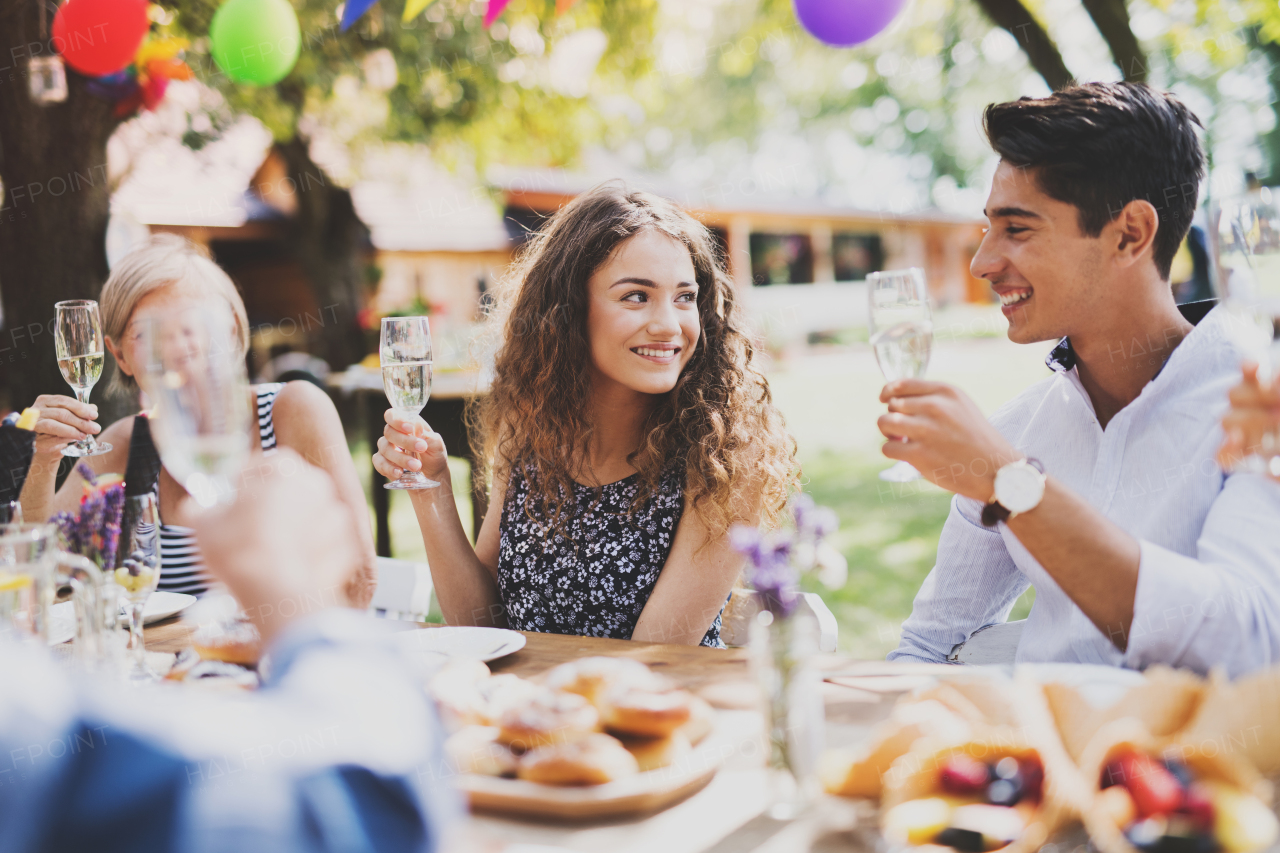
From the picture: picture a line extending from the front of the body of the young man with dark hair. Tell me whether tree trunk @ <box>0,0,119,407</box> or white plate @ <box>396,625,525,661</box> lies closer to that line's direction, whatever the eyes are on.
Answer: the white plate

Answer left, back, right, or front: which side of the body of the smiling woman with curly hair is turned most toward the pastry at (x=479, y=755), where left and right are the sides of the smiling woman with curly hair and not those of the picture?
front

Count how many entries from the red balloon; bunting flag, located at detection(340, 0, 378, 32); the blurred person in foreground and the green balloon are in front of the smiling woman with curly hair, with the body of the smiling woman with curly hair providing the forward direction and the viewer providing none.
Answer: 1

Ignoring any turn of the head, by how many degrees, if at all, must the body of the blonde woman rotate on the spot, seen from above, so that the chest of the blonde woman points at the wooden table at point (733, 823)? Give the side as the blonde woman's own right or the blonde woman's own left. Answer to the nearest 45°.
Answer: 0° — they already face it

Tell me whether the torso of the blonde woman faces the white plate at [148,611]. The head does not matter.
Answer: yes

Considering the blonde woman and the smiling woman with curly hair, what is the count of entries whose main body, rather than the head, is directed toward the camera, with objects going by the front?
2

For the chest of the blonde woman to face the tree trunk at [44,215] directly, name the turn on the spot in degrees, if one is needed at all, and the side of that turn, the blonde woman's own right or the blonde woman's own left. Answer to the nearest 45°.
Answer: approximately 180°

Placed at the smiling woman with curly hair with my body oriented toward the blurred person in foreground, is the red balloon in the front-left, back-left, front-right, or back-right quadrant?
back-right

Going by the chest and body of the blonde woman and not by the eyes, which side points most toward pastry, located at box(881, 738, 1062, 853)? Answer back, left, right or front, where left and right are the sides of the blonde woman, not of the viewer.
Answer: front

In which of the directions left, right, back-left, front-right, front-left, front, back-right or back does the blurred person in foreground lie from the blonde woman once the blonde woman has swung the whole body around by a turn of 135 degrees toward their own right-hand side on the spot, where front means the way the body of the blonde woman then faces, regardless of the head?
back-left

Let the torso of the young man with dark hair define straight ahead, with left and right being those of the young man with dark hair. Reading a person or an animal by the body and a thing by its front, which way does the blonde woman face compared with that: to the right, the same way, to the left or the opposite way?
to the left

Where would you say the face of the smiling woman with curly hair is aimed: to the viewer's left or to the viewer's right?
to the viewer's right

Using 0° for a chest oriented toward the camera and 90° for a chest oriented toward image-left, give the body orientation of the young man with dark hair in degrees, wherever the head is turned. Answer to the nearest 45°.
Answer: approximately 45°

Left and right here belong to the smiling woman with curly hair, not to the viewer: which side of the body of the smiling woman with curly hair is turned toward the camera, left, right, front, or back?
front
